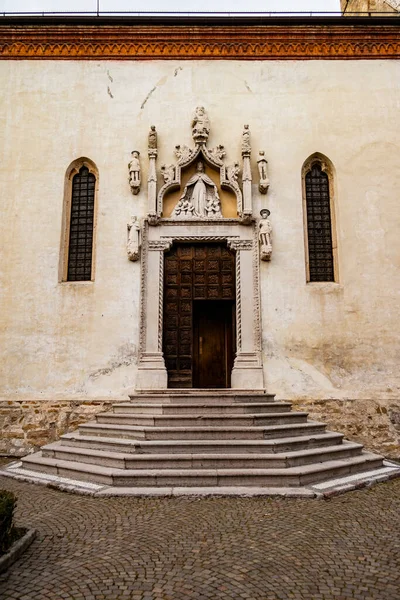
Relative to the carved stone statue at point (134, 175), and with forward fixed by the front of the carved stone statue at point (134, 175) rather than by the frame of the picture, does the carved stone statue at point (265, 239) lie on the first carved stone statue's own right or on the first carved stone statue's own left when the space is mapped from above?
on the first carved stone statue's own left

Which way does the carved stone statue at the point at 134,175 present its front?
toward the camera

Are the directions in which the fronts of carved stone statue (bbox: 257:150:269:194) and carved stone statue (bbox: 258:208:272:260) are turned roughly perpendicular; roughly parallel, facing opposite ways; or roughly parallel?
roughly parallel

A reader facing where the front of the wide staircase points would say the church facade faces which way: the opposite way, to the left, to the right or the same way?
the same way

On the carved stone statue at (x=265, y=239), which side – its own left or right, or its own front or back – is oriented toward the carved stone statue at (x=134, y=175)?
right

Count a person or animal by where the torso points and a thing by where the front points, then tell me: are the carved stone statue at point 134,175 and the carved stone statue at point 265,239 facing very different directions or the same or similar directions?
same or similar directions

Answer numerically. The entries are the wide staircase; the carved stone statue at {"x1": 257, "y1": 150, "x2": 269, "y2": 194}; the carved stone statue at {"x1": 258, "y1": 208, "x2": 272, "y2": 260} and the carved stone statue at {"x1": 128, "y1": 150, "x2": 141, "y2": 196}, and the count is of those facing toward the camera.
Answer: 4

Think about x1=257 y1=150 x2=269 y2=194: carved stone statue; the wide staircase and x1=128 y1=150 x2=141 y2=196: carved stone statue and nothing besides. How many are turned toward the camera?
3

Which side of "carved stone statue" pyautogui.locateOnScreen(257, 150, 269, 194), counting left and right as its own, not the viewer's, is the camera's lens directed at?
front
